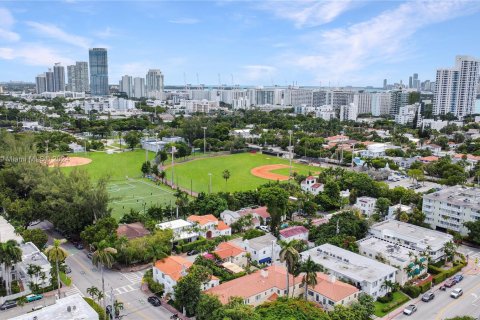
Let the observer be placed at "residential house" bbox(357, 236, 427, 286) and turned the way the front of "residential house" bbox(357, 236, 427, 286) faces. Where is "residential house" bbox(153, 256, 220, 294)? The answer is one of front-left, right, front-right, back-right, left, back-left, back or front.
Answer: right

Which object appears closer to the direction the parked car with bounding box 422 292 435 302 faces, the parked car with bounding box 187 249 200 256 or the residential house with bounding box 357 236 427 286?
the parked car

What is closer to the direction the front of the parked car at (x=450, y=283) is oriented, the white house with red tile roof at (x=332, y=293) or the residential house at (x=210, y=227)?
the white house with red tile roof

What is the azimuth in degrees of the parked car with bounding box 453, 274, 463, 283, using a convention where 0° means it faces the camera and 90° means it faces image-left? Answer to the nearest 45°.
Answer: approximately 45°

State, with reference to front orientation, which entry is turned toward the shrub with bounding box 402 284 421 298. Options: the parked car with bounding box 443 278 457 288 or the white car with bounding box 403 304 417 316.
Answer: the parked car

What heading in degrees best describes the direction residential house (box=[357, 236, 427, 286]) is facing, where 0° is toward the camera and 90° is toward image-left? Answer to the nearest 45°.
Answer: approximately 315°

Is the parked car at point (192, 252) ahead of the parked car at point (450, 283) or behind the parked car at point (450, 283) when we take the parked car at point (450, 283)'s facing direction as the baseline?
ahead

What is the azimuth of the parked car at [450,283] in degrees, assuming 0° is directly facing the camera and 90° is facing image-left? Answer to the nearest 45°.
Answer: approximately 45°

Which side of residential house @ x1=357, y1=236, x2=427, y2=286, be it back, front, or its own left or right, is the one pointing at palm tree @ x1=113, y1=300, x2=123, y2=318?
right
